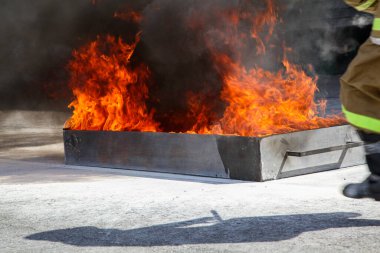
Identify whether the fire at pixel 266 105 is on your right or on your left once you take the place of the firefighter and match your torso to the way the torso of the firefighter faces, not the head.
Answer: on your right

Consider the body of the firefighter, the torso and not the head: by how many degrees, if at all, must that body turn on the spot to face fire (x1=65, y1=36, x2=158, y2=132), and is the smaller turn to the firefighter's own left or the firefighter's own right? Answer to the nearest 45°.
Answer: approximately 45° to the firefighter's own right

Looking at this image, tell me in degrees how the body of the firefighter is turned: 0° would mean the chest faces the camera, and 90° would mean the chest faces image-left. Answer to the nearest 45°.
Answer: approximately 90°

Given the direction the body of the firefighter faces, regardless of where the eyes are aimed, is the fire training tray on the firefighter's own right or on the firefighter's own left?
on the firefighter's own right
